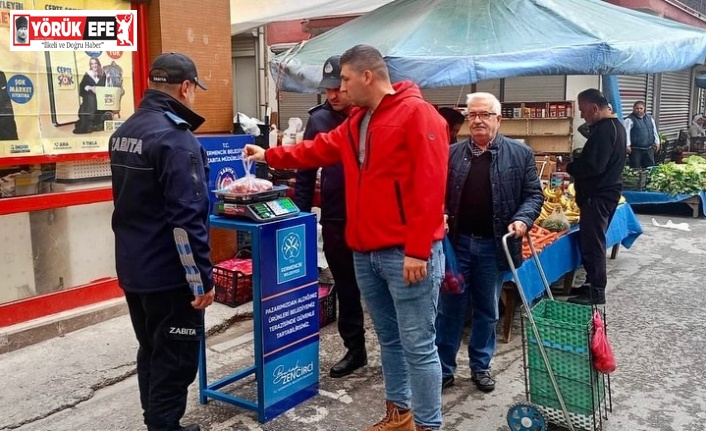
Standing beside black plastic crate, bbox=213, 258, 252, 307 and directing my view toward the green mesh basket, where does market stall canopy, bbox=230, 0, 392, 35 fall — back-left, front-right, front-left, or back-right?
back-left

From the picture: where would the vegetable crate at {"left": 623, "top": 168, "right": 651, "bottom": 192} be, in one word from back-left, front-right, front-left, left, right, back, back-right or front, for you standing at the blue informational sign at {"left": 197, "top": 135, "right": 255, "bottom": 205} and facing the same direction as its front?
back-left

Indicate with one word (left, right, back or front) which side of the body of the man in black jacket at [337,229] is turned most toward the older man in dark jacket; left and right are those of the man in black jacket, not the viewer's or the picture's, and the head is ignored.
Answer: left

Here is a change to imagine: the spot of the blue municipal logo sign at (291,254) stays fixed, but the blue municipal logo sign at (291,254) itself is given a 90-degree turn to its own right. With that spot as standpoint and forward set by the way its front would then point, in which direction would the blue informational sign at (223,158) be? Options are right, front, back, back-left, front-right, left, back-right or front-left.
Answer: right

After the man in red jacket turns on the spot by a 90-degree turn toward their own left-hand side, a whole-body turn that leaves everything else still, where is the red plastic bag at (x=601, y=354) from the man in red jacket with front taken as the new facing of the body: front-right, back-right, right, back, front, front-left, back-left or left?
front-left

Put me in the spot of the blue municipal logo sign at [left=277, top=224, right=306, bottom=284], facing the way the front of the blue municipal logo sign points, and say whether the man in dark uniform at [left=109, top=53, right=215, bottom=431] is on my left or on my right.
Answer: on my right

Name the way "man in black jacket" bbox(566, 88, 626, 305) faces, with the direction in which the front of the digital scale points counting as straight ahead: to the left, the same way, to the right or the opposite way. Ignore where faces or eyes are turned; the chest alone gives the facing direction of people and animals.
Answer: the opposite way

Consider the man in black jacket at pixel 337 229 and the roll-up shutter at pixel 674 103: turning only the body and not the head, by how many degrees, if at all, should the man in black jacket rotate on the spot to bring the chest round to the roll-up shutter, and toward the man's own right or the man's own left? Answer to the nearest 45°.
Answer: approximately 180°

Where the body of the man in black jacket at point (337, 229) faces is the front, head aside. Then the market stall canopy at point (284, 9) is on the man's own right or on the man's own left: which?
on the man's own right

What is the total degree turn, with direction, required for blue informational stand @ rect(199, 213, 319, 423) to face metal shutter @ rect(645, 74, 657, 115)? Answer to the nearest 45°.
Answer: approximately 90° to its left

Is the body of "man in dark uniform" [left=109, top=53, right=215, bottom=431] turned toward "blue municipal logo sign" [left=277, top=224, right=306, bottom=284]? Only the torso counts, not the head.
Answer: yes

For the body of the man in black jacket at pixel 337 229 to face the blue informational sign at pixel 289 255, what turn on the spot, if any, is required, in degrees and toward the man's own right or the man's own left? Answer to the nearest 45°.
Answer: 0° — they already face it

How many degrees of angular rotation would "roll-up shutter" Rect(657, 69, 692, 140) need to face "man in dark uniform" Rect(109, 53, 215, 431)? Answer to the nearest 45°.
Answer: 0° — it already faces them
